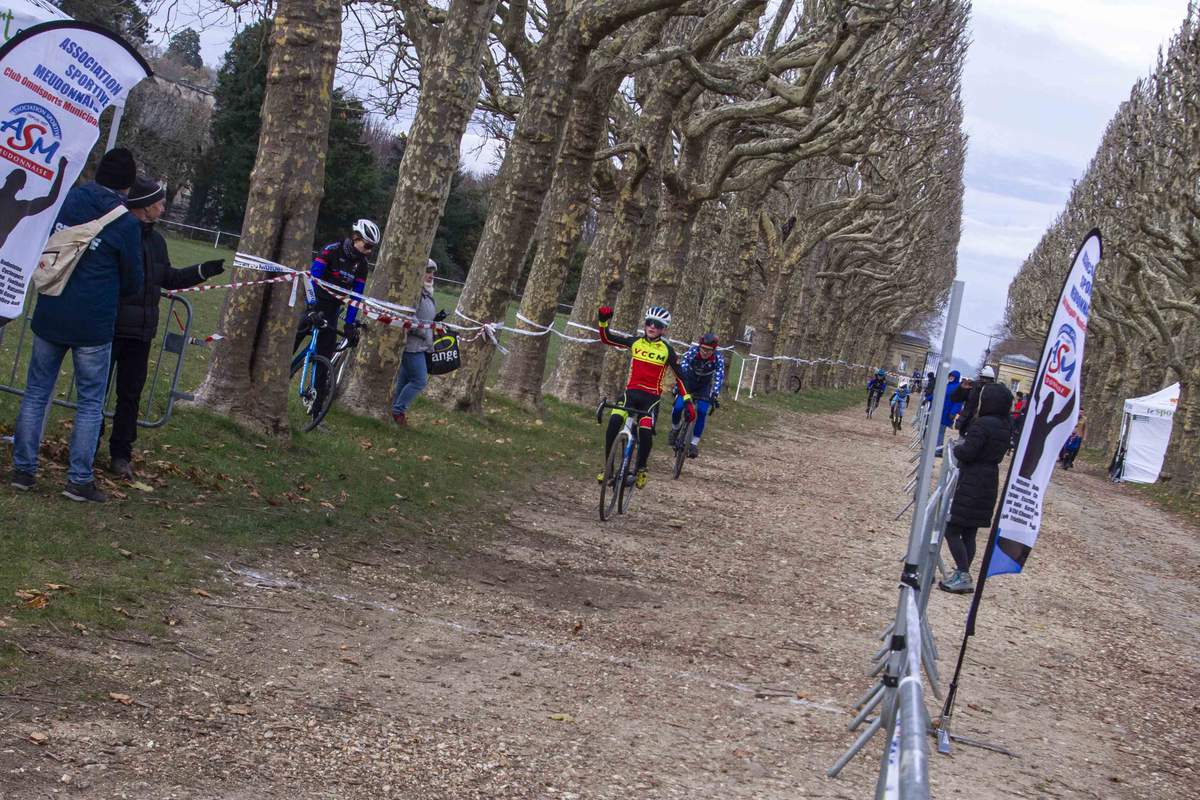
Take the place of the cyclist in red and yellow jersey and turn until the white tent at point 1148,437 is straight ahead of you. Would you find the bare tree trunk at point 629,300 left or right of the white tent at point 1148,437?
left

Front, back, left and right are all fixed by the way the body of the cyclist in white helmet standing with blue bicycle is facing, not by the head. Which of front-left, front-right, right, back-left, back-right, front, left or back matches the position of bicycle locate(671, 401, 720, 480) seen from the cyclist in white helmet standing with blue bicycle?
back-left

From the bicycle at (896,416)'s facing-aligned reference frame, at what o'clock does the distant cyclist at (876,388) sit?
The distant cyclist is roughly at 6 o'clock from the bicycle.

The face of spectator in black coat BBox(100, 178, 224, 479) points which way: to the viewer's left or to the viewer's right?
to the viewer's right

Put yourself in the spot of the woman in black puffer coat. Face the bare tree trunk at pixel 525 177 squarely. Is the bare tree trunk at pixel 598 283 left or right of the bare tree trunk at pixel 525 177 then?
right

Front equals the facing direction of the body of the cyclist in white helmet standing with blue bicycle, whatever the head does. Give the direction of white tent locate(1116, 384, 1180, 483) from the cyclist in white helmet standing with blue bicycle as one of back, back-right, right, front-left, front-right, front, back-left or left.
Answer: back-left

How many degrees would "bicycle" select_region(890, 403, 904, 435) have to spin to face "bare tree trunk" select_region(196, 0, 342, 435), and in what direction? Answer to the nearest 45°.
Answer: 0° — it already faces it

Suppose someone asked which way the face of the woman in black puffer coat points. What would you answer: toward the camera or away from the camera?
away from the camera

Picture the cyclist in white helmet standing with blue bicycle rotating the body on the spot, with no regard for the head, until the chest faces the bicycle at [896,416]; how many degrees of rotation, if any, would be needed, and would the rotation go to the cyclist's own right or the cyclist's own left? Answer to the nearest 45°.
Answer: approximately 135° to the cyclist's own left

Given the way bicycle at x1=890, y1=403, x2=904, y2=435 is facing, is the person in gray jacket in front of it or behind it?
in front

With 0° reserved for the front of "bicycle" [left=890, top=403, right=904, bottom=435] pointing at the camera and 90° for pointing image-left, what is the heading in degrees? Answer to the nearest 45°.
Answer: approximately 0°

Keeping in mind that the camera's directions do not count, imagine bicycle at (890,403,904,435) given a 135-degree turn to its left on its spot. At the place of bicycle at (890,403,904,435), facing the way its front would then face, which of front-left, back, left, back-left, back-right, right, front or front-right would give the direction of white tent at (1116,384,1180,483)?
front-right

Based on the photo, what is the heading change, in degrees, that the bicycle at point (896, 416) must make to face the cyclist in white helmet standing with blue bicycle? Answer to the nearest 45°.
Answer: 0° — it already faces them
